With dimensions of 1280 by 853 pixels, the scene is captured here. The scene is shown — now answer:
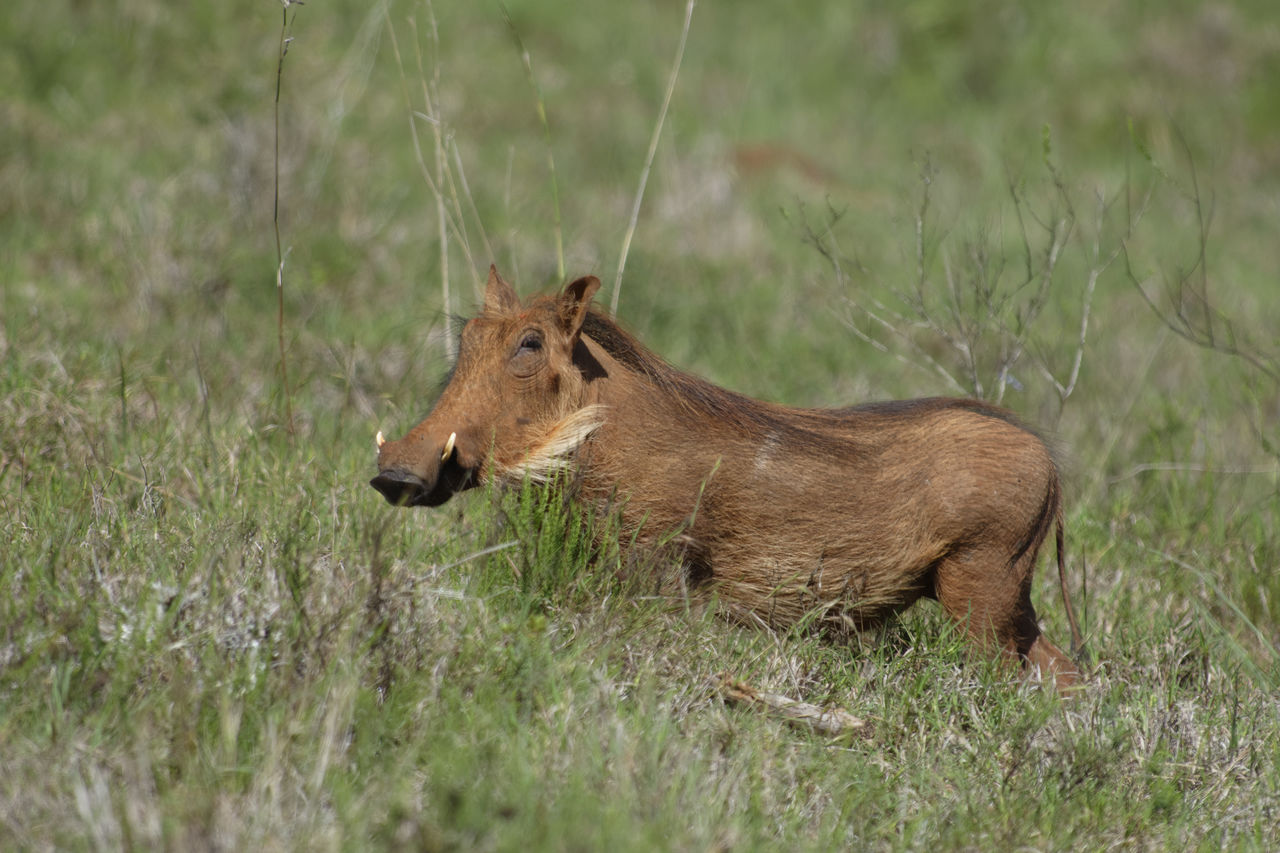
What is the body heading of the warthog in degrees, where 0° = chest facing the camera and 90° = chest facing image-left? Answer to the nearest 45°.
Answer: approximately 90°
